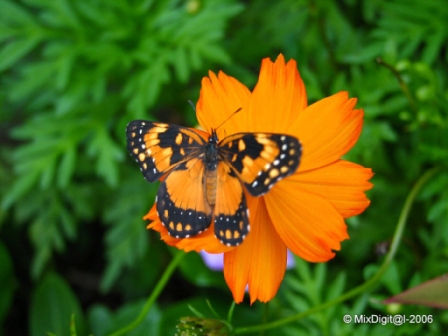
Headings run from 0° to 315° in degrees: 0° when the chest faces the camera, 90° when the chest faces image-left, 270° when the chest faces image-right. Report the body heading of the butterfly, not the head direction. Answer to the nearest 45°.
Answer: approximately 180°
